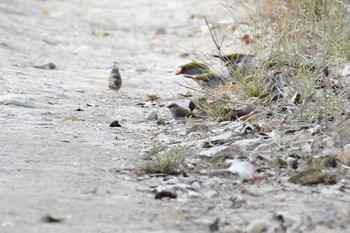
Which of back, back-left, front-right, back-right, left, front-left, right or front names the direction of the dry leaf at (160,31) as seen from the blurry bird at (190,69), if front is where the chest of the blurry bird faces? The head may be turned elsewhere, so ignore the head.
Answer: right

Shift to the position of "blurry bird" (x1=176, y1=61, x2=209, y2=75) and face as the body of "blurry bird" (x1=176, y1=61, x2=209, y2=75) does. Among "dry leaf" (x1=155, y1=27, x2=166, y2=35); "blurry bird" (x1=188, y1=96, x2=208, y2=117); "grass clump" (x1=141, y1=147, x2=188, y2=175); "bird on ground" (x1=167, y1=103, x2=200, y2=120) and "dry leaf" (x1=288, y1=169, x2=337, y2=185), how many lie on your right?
1

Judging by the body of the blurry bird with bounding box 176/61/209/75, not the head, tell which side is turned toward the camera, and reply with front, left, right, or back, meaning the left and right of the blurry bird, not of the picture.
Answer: left

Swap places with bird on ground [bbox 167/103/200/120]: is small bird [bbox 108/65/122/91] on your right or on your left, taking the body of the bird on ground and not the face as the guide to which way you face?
on your right

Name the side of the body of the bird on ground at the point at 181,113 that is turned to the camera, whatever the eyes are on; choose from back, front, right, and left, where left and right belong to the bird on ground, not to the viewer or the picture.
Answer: left

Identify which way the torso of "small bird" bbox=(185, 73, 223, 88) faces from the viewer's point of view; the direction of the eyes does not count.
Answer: to the viewer's right

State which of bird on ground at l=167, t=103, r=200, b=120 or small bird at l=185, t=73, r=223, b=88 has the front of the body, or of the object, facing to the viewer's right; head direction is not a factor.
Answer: the small bird

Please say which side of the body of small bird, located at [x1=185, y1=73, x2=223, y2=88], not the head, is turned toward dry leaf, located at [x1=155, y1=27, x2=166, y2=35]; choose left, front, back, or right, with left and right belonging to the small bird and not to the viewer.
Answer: left

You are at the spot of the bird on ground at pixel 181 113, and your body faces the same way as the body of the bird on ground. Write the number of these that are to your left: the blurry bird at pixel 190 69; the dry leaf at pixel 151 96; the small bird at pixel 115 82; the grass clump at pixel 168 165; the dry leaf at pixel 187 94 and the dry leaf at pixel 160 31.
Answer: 1
